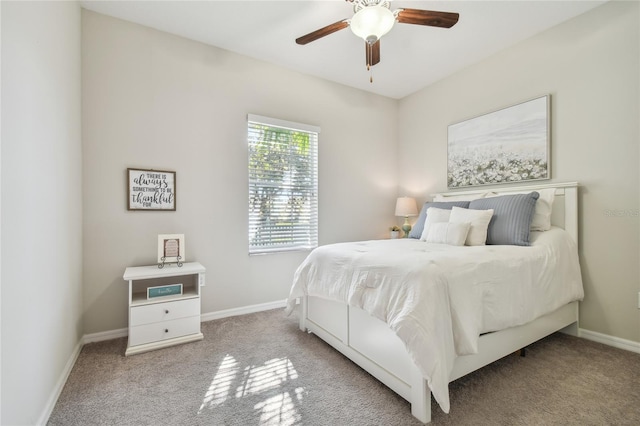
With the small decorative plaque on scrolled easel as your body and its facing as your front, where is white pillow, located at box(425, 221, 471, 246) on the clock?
The white pillow is roughly at 10 o'clock from the small decorative plaque on scrolled easel.

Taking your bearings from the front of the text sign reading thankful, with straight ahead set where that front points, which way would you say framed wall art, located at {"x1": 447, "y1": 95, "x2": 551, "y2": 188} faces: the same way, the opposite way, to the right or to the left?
to the right

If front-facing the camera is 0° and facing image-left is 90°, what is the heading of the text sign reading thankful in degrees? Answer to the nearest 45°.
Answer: approximately 0°

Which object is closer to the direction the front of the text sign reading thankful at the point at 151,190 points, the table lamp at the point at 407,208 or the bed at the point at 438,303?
the bed

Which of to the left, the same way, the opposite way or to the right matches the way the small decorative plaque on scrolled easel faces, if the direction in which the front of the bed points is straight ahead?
to the left

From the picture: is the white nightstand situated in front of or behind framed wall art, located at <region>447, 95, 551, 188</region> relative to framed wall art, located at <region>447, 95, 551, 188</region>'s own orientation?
in front

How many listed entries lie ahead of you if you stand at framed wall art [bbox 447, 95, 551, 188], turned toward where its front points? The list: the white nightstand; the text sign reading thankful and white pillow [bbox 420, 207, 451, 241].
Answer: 3

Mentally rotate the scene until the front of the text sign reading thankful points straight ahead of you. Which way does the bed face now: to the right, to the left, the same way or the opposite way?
to the right

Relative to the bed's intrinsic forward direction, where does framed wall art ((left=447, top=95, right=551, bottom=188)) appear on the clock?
The framed wall art is roughly at 5 o'clock from the bed.

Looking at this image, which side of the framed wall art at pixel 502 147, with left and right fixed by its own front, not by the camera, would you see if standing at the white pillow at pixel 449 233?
front

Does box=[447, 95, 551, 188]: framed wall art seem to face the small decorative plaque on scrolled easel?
yes

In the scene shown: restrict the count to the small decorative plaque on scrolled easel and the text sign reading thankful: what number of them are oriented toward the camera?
2

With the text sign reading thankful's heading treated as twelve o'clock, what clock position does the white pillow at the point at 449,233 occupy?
The white pillow is roughly at 10 o'clock from the text sign reading thankful.

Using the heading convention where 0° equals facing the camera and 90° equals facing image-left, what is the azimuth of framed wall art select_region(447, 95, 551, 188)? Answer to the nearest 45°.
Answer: approximately 45°

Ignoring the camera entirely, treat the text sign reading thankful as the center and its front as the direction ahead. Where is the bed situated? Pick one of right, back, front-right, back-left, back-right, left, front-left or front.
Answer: front-left
